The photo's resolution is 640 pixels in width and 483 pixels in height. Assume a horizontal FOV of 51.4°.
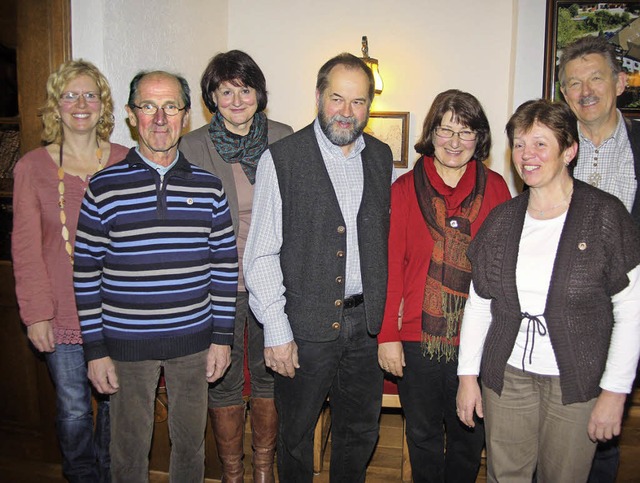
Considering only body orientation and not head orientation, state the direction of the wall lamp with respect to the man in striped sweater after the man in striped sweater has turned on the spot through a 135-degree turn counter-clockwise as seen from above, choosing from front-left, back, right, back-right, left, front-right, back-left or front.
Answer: front

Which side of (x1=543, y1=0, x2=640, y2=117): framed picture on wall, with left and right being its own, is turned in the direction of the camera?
front

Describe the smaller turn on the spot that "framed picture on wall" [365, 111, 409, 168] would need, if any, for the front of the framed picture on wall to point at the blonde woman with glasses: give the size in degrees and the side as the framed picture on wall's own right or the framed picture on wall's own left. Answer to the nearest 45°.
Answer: approximately 45° to the framed picture on wall's own right

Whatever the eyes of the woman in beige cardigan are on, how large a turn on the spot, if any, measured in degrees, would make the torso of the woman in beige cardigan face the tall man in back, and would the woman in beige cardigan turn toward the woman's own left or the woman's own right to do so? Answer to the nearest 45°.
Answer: approximately 90° to the woman's own left

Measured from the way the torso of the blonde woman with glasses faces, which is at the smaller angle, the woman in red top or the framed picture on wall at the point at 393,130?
the woman in red top

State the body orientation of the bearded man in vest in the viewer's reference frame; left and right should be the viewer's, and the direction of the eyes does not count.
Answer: facing the viewer and to the right of the viewer

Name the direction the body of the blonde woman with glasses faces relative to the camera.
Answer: toward the camera

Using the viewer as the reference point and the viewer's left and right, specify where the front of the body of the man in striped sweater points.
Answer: facing the viewer

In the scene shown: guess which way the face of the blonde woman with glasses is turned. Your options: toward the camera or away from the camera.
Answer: toward the camera

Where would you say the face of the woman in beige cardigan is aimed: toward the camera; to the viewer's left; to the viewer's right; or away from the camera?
toward the camera

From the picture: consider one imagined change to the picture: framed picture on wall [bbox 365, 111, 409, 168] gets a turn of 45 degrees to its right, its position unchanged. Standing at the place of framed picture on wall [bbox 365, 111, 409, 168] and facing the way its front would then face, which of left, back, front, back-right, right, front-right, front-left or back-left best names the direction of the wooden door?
front

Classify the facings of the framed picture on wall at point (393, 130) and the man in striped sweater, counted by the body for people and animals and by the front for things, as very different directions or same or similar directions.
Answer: same or similar directions

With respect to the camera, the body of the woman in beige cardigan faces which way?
toward the camera

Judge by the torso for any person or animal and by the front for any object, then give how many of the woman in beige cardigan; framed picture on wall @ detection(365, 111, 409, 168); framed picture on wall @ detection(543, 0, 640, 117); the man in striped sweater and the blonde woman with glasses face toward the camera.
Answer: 5

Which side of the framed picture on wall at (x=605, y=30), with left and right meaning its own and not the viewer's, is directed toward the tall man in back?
front

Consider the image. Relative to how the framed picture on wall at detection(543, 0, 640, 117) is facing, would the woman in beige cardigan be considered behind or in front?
in front

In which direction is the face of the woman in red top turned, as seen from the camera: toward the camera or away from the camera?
toward the camera
